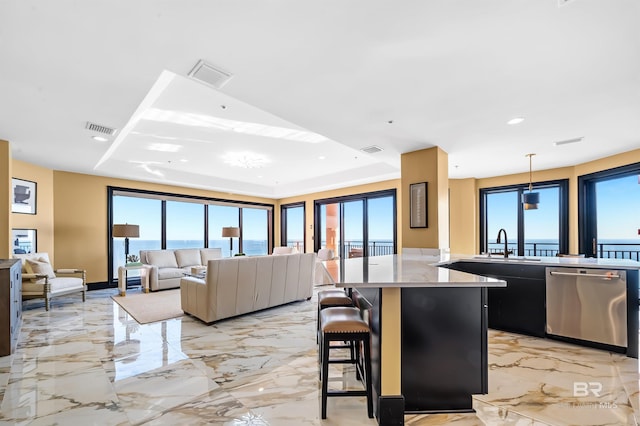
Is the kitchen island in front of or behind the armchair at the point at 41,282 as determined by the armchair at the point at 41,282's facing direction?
in front

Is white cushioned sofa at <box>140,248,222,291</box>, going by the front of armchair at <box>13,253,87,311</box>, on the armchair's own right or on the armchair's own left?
on the armchair's own left

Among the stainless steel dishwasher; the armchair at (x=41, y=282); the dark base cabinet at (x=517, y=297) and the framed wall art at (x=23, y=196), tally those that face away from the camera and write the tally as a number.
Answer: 0

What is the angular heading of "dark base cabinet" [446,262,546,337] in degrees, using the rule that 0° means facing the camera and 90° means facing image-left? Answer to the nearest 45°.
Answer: approximately 45°

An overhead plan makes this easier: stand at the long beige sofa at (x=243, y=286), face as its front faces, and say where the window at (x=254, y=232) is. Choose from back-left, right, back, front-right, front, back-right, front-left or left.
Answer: front-right

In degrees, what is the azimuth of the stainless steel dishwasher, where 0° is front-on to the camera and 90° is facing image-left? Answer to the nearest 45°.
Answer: approximately 45°

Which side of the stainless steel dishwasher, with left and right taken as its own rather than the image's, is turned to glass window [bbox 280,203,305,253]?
right

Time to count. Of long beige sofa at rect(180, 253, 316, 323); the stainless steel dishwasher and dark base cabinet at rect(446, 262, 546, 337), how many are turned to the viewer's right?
0

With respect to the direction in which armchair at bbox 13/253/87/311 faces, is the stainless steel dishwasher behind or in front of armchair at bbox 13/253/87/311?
in front

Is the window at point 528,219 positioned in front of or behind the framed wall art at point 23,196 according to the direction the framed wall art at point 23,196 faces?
in front

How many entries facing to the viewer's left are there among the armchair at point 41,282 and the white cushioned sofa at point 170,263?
0

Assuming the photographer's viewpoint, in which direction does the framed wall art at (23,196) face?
facing the viewer and to the right of the viewer
